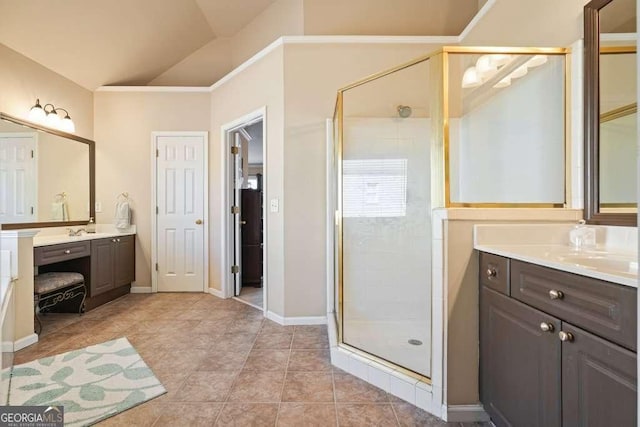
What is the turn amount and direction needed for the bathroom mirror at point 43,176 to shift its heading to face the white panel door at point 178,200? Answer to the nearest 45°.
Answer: approximately 45° to its left

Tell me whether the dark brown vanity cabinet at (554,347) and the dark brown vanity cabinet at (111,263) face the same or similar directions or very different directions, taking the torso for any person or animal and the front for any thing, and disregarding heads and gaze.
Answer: very different directions

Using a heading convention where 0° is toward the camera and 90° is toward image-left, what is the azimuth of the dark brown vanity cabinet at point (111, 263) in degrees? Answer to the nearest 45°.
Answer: approximately 315°

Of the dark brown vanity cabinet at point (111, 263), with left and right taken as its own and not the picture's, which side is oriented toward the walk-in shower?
front

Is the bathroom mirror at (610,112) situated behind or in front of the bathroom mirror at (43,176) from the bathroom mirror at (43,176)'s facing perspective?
in front

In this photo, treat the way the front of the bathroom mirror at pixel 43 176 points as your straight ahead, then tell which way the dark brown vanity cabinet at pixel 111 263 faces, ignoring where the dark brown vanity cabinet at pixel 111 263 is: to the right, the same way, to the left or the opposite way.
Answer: the same way

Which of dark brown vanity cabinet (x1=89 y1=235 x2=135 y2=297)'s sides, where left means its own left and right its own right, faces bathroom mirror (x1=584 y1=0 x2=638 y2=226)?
front

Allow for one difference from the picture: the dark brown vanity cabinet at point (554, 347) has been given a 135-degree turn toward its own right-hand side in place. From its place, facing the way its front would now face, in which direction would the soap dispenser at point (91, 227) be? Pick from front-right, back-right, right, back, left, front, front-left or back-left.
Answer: left

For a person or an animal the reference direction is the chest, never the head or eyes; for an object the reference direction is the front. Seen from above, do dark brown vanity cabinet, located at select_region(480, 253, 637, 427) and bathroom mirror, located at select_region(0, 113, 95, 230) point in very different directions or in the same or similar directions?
very different directions

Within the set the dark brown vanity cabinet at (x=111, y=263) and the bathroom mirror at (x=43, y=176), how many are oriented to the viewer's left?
0

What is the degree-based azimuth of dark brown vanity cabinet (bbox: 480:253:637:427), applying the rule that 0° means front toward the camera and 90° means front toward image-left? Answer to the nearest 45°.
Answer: approximately 45°

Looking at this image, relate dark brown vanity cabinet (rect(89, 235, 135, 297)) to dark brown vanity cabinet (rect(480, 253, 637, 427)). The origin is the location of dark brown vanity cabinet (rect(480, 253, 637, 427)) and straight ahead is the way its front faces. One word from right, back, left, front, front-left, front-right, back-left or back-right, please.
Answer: front-right
